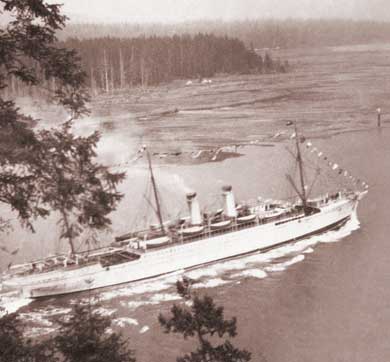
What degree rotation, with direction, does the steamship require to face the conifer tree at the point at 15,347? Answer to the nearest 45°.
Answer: approximately 135° to its right

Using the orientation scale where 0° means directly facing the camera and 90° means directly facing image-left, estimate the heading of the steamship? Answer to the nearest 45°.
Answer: approximately 225°

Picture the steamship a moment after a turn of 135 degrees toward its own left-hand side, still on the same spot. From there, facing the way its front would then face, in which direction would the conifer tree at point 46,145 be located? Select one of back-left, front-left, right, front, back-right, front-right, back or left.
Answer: left
